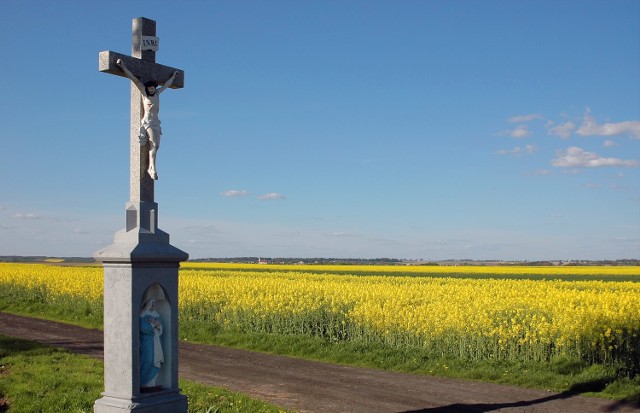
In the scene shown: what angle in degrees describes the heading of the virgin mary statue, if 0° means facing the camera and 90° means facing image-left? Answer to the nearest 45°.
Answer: approximately 315°

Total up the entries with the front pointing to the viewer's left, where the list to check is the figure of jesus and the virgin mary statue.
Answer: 0

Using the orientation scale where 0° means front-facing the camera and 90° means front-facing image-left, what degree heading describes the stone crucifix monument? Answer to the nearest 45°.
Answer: approximately 315°
